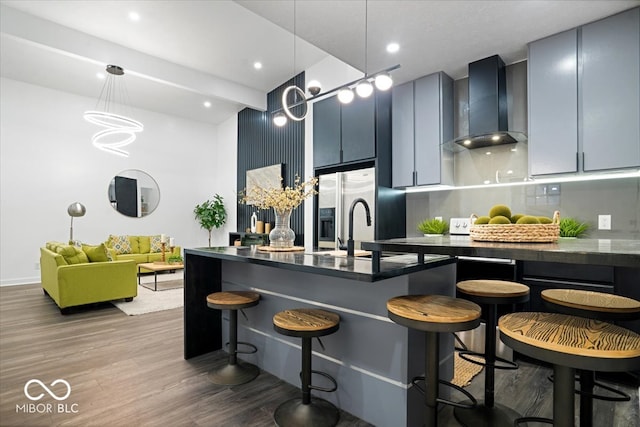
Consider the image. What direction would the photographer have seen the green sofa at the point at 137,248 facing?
facing the viewer

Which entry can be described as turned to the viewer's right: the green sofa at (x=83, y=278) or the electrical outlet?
the green sofa

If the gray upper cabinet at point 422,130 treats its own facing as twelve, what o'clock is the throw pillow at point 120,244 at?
The throw pillow is roughly at 2 o'clock from the gray upper cabinet.

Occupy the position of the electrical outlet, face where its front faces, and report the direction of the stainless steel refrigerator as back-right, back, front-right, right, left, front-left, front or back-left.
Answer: right

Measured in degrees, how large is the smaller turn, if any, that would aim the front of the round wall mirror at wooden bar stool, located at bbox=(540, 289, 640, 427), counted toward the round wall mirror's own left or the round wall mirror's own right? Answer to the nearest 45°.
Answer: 0° — it already faces it

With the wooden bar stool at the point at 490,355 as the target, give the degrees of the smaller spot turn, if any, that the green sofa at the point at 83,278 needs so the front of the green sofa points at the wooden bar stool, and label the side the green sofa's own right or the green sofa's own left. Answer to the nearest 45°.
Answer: approximately 45° to the green sofa's own right

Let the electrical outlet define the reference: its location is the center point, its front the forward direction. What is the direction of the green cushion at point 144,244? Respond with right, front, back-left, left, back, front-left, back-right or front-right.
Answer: right

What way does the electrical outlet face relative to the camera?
toward the camera

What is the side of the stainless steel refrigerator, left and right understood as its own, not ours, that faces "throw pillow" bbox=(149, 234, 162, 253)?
right

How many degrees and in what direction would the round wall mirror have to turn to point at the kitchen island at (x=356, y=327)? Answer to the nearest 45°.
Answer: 0° — it already faces it

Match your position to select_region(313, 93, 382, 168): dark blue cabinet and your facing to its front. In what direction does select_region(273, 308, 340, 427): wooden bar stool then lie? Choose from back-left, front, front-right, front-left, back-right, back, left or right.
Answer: front-left

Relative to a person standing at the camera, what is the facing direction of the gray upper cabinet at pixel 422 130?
facing the viewer and to the left of the viewer

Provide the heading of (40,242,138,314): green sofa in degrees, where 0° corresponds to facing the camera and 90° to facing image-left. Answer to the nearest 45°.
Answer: approximately 270°
